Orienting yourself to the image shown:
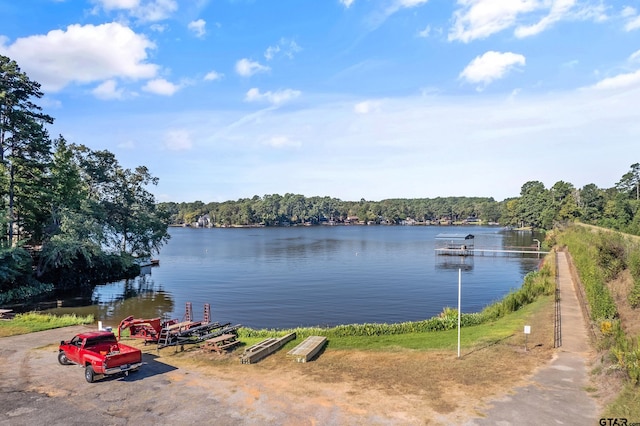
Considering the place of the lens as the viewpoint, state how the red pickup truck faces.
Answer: facing away from the viewer and to the left of the viewer

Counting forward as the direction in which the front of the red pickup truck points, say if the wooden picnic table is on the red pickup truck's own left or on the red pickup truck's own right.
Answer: on the red pickup truck's own right

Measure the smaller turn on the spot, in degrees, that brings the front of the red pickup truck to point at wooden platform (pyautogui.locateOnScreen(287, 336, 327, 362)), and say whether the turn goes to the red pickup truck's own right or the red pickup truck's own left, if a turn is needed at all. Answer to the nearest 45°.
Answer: approximately 135° to the red pickup truck's own right

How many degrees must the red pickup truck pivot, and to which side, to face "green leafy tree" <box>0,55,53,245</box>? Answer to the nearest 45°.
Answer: approximately 45° to its right

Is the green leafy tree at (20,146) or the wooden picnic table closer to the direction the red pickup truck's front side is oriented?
the green leafy tree
